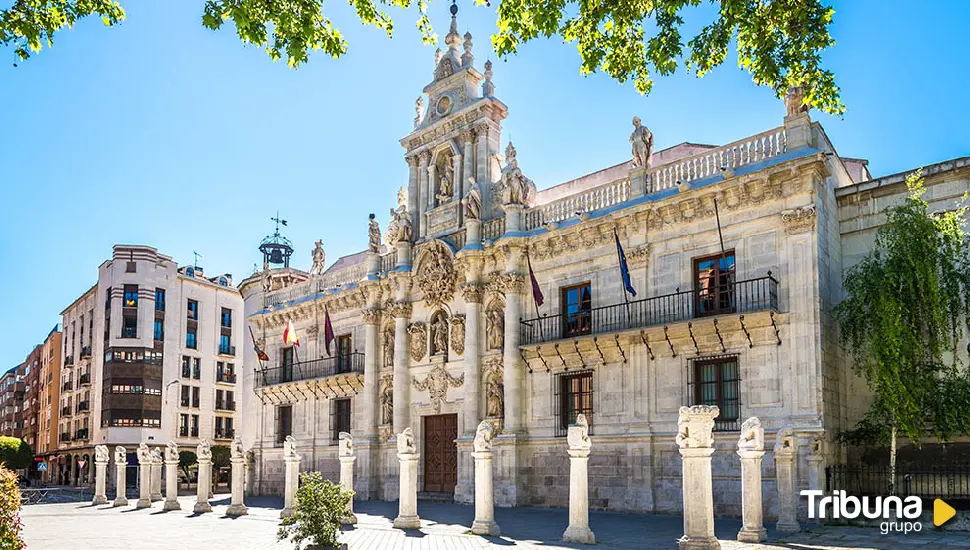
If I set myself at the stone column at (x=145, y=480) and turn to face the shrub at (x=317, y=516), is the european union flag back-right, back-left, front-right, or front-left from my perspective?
front-left

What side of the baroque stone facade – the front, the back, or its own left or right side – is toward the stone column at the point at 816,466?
left

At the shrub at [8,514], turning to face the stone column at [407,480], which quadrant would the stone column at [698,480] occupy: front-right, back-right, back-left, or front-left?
front-right

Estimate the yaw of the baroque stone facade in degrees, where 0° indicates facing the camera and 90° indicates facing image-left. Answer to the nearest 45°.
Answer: approximately 45°

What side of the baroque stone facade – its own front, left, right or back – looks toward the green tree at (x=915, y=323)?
left

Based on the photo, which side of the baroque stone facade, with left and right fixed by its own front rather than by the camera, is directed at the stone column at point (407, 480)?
front

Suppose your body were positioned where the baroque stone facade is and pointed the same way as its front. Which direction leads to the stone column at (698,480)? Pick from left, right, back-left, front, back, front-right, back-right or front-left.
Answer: front-left

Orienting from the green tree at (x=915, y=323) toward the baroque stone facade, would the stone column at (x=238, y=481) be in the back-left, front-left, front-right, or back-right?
front-left
